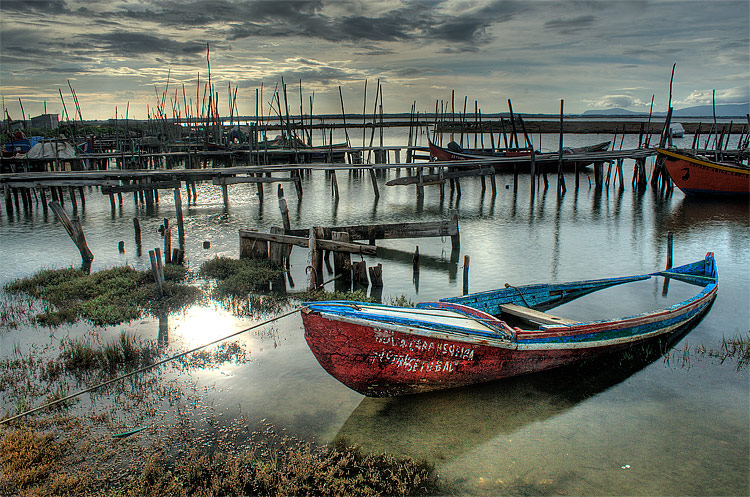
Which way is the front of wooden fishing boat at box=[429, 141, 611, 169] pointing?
to the viewer's left

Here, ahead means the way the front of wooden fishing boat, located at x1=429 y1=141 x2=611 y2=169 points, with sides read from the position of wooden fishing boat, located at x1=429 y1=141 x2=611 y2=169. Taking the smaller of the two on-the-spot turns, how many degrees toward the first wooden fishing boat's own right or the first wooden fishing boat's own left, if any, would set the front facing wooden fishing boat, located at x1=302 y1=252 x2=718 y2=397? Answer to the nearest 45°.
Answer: approximately 90° to the first wooden fishing boat's own left

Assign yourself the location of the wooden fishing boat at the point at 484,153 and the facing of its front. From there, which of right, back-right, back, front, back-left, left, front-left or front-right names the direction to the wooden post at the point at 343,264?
left

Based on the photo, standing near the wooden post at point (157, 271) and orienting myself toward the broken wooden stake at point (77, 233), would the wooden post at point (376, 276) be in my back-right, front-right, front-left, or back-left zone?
back-right

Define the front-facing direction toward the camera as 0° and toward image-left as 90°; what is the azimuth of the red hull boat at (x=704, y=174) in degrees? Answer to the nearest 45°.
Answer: approximately 90°

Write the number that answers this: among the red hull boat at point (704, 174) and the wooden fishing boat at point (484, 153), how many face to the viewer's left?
2
